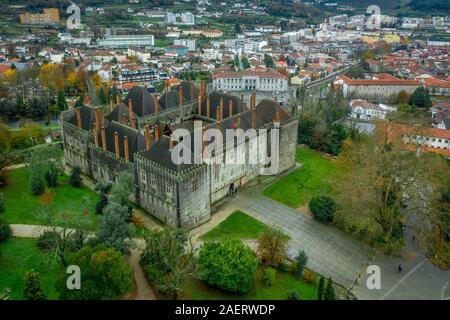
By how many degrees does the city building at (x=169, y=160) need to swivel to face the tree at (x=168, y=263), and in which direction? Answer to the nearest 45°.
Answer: approximately 45° to its right

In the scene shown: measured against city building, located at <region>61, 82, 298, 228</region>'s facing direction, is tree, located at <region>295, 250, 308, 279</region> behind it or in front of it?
in front

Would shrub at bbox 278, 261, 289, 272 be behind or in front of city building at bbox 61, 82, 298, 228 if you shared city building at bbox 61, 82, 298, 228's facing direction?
in front

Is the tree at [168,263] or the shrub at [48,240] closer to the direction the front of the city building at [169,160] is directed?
the tree

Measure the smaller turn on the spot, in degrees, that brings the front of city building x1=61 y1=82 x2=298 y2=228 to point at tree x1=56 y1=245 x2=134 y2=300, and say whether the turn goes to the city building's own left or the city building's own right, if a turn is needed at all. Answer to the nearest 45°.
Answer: approximately 45° to the city building's own right

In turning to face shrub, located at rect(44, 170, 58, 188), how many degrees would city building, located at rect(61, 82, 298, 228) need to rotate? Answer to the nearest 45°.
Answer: approximately 135° to its right

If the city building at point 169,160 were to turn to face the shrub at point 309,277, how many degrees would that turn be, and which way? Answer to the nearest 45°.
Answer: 0° — it already faces it

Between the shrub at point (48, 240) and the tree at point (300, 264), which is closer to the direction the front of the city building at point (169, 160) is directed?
the tree

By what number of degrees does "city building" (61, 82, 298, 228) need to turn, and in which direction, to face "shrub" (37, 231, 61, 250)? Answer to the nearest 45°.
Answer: approximately 90° to its right

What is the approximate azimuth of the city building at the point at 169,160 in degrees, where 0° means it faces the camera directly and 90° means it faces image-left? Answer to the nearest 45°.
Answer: approximately 315°

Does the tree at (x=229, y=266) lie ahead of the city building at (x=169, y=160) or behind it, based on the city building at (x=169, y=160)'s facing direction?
ahead

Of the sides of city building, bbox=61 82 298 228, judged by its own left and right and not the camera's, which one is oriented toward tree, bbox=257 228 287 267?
front
